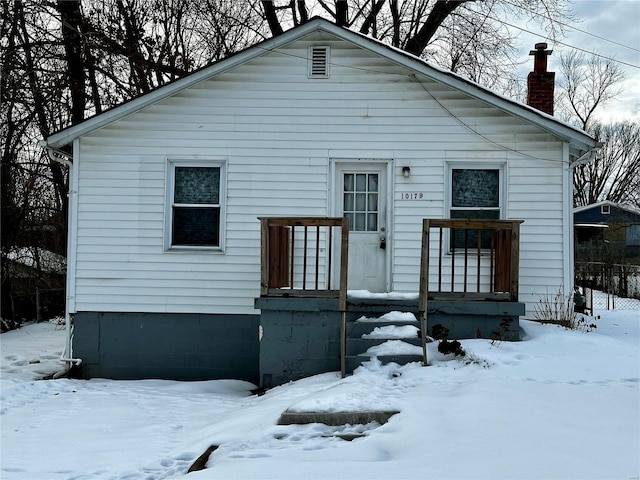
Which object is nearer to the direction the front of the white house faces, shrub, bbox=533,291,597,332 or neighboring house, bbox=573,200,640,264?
the shrub

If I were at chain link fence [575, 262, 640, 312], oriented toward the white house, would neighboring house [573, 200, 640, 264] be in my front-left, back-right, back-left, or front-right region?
back-right

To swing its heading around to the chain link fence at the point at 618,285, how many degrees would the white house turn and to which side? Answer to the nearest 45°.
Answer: approximately 135° to its left

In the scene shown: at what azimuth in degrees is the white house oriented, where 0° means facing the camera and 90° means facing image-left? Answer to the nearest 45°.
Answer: approximately 0°

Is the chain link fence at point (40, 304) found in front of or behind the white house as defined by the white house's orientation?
behind

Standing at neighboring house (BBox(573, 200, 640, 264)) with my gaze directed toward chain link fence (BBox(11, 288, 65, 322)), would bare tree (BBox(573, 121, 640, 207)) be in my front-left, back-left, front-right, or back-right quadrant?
back-right

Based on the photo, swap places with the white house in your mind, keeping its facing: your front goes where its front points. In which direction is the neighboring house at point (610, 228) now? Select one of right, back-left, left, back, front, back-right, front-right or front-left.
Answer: back-left

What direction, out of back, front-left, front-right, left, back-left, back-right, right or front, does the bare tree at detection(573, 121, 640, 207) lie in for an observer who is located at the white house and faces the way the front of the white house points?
back-left

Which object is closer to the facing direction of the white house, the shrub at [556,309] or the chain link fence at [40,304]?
the shrub
